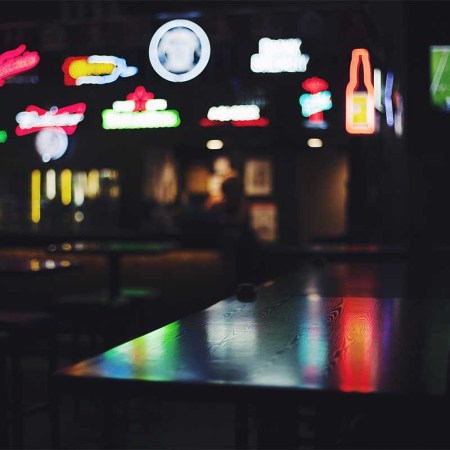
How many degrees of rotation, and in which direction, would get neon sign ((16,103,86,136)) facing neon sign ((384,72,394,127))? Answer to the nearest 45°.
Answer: approximately 90° to its left

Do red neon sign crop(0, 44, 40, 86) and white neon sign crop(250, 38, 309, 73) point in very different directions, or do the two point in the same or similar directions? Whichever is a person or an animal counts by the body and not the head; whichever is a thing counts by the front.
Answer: same or similar directions

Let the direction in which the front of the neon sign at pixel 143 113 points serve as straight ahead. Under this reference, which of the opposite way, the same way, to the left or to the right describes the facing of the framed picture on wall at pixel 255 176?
the same way

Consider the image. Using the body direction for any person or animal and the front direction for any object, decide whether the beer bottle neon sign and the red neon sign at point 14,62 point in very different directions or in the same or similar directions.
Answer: same or similar directions

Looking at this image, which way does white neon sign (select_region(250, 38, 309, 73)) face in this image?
toward the camera

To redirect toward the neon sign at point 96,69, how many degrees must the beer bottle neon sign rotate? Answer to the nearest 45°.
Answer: approximately 90° to its right

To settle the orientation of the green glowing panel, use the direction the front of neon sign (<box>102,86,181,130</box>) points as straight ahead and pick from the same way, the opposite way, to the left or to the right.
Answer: the same way

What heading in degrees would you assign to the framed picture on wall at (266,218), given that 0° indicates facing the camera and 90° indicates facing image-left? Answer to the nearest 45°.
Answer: approximately 0°

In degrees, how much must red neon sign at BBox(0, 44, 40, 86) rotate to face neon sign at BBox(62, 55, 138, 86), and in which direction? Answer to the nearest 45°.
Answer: approximately 45° to its left

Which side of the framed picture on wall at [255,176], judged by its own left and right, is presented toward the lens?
front

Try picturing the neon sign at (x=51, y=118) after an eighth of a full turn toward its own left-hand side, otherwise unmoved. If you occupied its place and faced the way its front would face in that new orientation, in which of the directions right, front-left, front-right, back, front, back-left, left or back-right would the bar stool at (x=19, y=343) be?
front-right

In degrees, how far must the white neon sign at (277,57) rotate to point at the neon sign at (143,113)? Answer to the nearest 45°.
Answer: approximately 90° to its right

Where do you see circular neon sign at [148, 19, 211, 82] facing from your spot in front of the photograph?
facing the viewer

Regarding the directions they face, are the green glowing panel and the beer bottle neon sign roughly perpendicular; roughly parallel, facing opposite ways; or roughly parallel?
roughly parallel

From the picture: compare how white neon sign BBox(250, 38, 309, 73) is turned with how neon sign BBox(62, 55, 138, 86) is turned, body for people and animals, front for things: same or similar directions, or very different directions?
same or similar directions
